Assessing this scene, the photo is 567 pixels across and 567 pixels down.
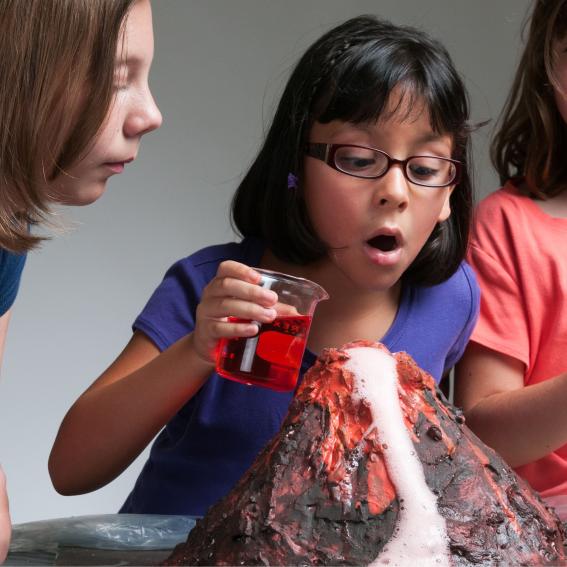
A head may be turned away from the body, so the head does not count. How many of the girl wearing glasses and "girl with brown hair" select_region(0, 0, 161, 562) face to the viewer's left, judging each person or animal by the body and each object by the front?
0

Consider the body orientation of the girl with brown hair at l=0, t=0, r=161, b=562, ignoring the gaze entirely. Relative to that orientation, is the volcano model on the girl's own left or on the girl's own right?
on the girl's own right

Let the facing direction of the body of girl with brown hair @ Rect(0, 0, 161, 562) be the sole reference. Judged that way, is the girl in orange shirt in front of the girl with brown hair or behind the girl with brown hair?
in front

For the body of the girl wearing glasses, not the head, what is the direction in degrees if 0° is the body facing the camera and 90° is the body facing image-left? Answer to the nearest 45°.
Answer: approximately 315°

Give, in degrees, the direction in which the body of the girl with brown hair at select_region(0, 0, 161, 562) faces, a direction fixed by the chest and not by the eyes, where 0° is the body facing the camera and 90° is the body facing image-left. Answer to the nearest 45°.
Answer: approximately 270°

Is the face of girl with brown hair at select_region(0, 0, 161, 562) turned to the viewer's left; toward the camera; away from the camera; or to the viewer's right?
to the viewer's right
